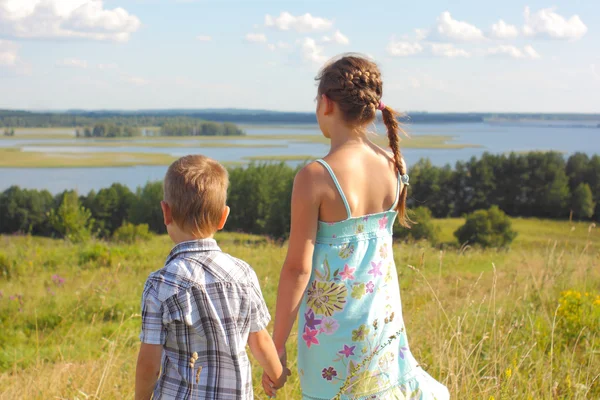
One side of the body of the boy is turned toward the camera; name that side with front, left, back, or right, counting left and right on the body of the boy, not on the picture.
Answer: back

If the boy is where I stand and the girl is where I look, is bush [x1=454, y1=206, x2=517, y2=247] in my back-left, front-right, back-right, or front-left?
front-left

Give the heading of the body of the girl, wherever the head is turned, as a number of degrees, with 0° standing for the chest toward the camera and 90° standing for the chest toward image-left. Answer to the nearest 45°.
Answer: approximately 135°

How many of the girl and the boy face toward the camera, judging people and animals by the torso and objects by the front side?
0

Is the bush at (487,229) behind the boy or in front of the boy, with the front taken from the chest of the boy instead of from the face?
in front

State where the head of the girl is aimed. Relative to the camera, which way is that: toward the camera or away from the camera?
away from the camera

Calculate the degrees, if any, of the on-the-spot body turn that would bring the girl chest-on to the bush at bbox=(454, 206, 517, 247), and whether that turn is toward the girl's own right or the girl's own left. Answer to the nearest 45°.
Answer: approximately 45° to the girl's own right

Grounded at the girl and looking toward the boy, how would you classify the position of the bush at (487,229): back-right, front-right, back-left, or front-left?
back-right
